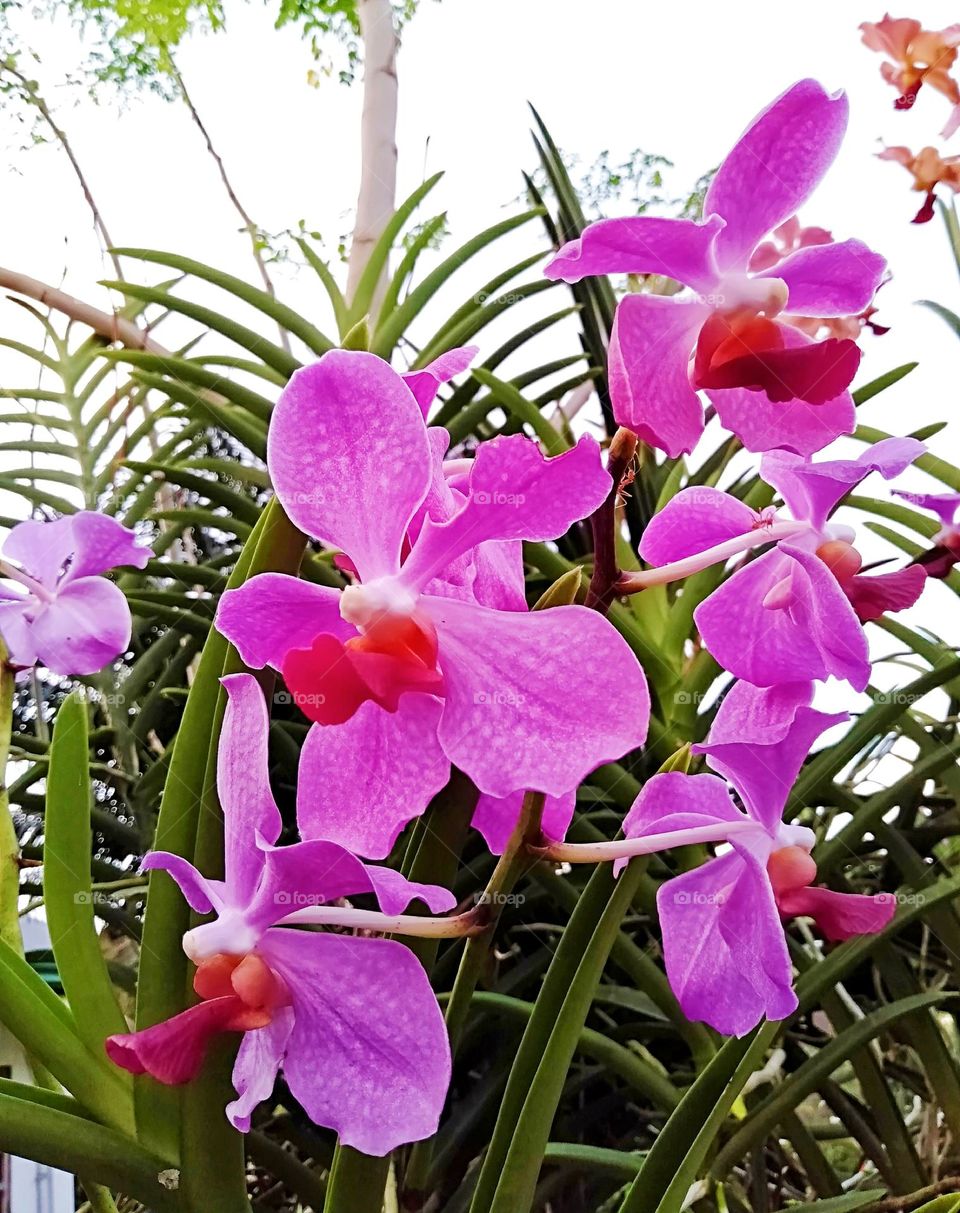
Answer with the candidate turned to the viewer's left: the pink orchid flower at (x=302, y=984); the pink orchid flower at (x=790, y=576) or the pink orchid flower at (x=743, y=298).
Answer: the pink orchid flower at (x=302, y=984)

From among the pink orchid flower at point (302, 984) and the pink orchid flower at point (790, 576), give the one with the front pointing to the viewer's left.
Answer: the pink orchid flower at point (302, 984)

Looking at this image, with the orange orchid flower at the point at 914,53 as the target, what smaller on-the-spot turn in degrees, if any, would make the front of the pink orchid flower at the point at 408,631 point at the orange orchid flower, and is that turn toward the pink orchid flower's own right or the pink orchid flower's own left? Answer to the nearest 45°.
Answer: approximately 180°

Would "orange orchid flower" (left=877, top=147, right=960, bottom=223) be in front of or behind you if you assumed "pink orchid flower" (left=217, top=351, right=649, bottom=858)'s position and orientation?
behind

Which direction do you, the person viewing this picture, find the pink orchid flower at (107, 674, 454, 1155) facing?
facing to the left of the viewer
